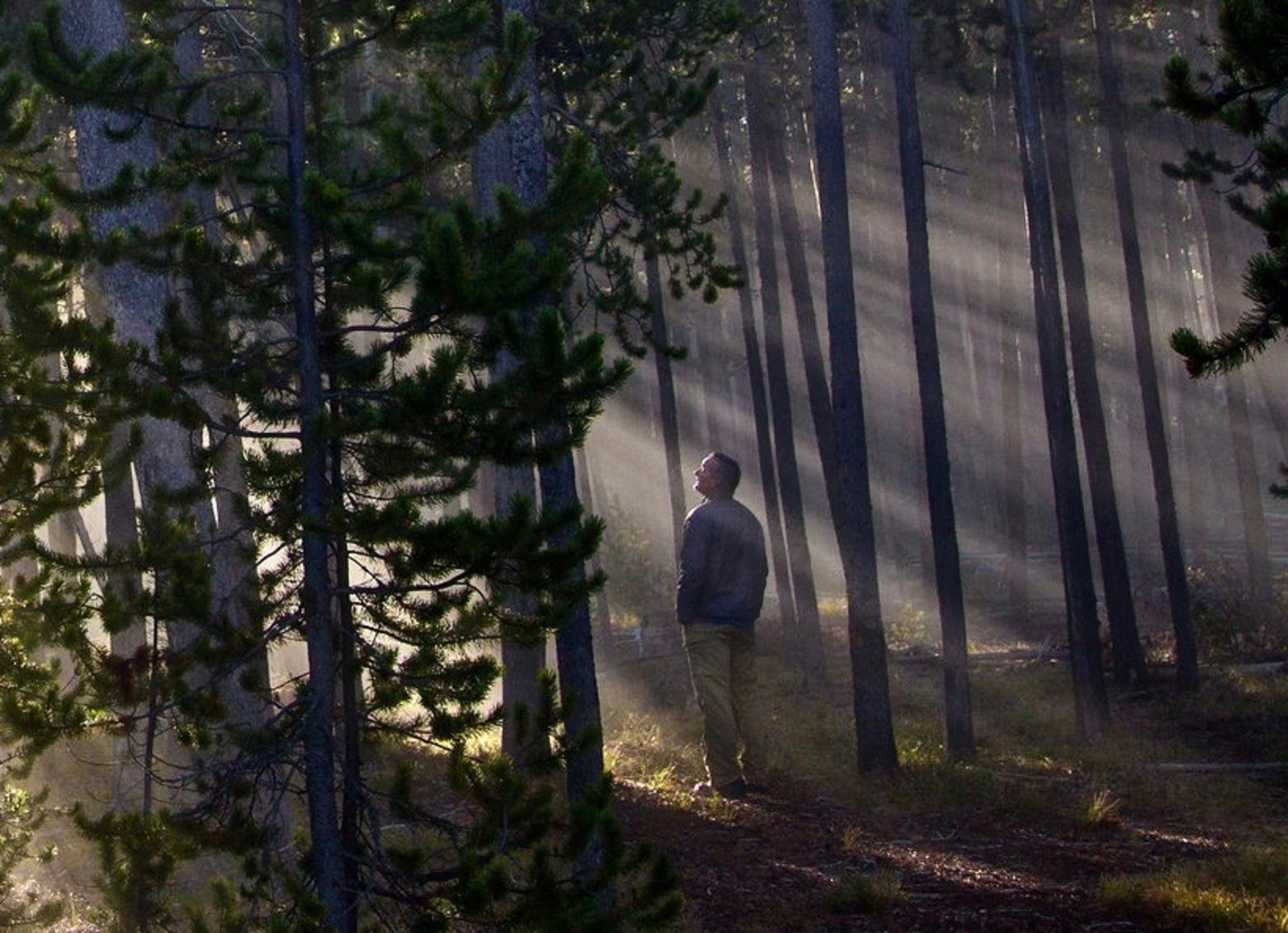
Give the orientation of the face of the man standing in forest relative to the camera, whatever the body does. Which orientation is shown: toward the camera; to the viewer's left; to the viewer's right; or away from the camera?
to the viewer's left

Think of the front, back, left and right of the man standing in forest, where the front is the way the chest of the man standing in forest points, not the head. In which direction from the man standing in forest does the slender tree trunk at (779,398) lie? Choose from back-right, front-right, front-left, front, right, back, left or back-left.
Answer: front-right

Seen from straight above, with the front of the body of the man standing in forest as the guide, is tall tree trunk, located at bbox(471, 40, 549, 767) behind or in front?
in front

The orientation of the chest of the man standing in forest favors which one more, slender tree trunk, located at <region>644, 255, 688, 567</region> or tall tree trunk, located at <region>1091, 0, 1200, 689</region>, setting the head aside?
the slender tree trunk

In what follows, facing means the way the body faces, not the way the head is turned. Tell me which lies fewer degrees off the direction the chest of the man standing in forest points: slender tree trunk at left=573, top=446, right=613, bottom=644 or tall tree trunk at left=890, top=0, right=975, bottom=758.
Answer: the slender tree trunk

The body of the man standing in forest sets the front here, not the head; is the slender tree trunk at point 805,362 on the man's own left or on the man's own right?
on the man's own right

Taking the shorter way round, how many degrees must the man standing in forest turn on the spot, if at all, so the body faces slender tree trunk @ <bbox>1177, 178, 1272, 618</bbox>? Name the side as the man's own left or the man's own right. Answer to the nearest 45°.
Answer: approximately 90° to the man's own right

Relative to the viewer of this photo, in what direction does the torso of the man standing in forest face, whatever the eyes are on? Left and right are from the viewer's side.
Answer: facing away from the viewer and to the left of the viewer

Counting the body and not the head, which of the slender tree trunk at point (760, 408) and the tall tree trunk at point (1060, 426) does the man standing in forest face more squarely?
the slender tree trunk

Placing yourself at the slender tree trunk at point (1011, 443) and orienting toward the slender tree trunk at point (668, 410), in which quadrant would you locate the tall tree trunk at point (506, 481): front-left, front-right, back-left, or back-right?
front-left

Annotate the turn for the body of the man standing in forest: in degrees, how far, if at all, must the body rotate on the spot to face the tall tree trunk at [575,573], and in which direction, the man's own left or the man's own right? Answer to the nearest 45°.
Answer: approximately 135° to the man's own left

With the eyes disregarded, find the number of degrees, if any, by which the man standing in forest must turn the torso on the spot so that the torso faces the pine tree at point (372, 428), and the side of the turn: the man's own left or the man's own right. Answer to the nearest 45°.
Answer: approximately 135° to the man's own left
